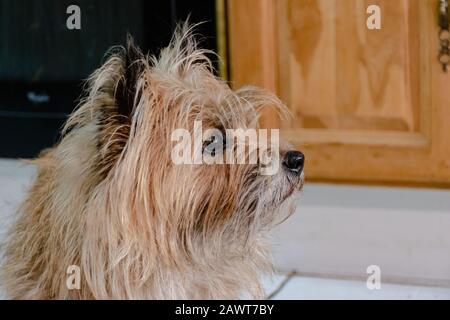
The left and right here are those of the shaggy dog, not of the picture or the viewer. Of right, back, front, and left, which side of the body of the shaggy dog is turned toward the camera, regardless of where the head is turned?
right
